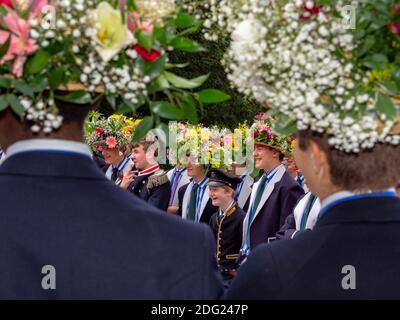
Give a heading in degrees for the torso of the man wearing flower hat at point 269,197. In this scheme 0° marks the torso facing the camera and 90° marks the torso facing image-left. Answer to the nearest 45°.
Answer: approximately 45°

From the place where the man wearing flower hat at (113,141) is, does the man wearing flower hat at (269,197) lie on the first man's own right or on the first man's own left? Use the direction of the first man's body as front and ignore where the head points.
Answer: on the first man's own left

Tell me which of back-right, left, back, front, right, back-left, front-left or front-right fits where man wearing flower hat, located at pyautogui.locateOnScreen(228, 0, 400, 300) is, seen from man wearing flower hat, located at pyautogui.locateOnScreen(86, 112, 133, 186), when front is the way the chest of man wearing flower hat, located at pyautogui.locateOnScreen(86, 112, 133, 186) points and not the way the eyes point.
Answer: front-left

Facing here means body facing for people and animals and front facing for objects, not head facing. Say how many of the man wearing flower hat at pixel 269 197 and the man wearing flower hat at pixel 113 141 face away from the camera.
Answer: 0

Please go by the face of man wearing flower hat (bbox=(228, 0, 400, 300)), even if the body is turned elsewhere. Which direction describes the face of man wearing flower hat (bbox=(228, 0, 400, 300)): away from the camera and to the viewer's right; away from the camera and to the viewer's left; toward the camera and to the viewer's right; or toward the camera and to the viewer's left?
away from the camera and to the viewer's left

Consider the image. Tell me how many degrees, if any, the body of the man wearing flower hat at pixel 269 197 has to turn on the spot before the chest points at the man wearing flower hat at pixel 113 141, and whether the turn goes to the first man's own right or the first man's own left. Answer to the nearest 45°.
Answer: approximately 90° to the first man's own right

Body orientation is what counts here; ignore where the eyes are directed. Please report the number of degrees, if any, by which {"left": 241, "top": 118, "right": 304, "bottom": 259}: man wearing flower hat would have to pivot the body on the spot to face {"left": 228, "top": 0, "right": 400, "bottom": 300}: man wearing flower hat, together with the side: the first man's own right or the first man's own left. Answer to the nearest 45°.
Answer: approximately 45° to the first man's own left

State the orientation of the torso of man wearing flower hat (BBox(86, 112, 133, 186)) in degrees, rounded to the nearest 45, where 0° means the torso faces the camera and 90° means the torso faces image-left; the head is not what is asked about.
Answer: approximately 45°

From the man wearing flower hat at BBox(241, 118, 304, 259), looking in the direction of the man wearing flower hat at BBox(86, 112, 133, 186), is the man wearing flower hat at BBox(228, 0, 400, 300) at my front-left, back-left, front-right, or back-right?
back-left
